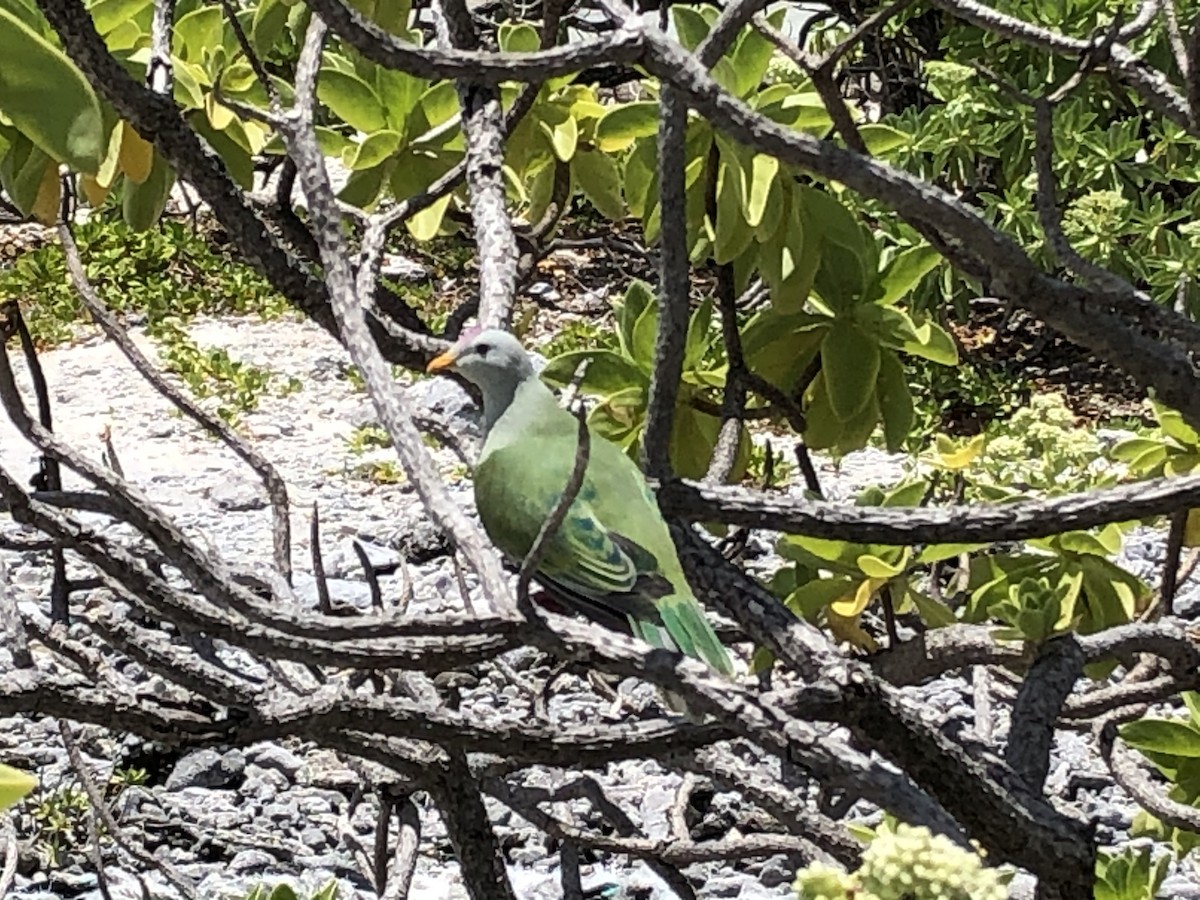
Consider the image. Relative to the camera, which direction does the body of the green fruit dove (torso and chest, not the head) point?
to the viewer's left
